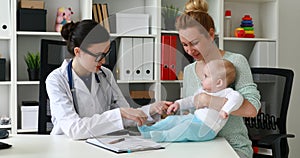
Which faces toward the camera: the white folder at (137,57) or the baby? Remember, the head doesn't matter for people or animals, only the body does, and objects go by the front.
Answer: the white folder

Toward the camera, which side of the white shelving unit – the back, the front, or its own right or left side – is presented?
front

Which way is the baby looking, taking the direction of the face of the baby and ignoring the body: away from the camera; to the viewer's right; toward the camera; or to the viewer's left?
to the viewer's left

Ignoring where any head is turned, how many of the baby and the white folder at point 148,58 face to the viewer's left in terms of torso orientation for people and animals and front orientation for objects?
1

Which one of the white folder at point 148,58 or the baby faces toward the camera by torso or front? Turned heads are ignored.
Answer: the white folder

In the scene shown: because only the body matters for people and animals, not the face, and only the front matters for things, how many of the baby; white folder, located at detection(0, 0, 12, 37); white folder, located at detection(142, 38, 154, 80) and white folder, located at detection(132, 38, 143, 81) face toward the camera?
3

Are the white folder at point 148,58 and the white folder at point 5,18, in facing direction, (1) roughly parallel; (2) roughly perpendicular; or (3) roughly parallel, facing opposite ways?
roughly parallel

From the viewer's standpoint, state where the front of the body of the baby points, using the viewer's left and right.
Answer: facing to the left of the viewer

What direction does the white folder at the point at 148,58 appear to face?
toward the camera

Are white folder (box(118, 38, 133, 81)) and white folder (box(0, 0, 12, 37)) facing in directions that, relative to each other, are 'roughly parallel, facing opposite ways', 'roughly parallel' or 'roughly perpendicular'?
roughly parallel

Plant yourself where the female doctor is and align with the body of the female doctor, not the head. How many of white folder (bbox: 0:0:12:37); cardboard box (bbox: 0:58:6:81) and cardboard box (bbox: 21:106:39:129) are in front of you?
0

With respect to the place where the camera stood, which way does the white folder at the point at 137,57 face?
facing the viewer

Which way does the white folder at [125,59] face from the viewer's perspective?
toward the camera
